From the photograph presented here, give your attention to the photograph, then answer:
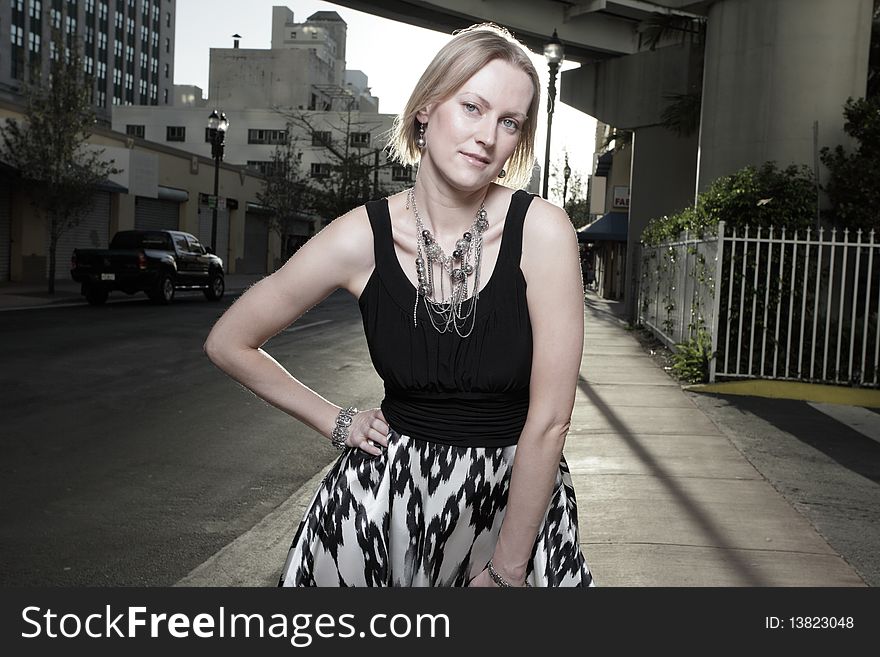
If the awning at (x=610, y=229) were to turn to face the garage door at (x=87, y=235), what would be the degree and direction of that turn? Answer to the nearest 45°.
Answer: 0° — it already faces it

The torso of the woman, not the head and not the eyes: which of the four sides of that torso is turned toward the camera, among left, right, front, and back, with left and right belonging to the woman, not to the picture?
front

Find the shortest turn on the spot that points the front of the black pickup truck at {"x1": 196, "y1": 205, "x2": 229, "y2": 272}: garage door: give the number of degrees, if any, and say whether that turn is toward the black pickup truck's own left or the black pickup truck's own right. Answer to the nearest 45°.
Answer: approximately 45° to the black pickup truck's own left

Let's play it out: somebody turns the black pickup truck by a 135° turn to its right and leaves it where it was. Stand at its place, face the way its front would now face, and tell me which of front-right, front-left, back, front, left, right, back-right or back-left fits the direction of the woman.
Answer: front

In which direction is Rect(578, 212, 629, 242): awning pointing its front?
to the viewer's left

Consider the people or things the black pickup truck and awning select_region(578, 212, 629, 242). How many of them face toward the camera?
0

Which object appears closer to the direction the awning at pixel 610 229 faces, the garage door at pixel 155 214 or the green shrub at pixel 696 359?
the garage door

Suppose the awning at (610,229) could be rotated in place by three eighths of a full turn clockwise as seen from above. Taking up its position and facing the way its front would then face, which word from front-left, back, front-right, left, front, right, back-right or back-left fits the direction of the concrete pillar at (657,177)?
back-right

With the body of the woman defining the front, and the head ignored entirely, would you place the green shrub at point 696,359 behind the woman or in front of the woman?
behind

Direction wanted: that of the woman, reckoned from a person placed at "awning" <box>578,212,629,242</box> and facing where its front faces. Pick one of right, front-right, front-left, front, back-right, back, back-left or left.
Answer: left

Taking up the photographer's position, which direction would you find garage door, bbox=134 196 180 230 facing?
facing the viewer and to the right of the viewer

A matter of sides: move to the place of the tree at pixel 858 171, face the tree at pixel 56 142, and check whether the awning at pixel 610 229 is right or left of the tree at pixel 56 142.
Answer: right

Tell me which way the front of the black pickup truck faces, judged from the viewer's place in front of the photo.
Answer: facing away from the viewer and to the right of the viewer

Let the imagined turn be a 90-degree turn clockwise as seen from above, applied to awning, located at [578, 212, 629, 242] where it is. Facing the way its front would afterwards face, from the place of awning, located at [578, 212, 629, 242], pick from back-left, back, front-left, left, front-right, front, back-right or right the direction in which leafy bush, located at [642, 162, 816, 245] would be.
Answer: back

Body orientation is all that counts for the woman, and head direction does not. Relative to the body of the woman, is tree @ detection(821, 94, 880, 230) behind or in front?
behind

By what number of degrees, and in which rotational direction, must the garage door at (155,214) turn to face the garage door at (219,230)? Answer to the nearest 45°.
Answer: approximately 135° to its left
